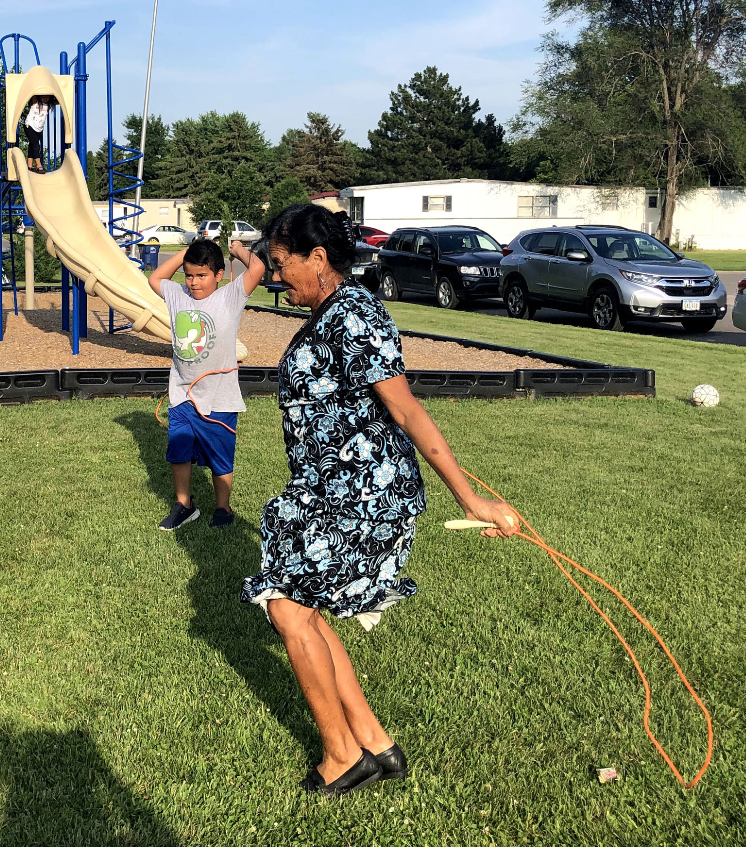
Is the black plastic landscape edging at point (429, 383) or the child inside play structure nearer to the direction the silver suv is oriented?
the black plastic landscape edging

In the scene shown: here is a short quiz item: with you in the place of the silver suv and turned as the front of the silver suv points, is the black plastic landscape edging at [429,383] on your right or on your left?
on your right

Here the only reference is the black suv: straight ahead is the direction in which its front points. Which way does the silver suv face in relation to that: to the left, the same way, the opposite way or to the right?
the same way

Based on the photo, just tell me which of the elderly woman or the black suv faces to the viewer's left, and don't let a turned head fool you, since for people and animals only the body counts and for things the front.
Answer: the elderly woman

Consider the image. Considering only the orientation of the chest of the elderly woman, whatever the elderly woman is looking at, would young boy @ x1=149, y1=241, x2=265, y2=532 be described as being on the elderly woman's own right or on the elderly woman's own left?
on the elderly woman's own right

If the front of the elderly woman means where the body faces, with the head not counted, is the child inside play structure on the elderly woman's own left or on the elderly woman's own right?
on the elderly woman's own right

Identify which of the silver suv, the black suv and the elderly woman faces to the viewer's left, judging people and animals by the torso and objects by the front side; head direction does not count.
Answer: the elderly woman

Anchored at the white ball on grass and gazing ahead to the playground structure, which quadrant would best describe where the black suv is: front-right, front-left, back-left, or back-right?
front-right

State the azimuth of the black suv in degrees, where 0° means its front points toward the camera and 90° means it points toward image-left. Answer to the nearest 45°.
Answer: approximately 315°

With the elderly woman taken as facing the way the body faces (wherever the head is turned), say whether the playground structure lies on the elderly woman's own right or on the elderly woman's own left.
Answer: on the elderly woman's own right

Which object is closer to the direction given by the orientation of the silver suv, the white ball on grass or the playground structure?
the white ball on grass

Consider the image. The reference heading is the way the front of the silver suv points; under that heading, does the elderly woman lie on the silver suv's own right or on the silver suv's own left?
on the silver suv's own right

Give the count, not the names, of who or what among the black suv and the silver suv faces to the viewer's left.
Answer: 0

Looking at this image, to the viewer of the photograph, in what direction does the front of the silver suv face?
facing the viewer and to the right of the viewer
